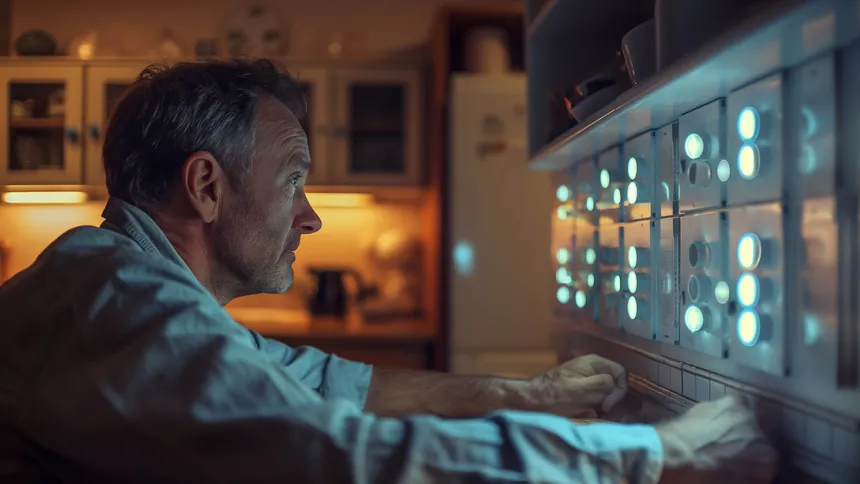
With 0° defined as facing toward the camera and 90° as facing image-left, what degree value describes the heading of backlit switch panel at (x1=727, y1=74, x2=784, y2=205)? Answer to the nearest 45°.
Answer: approximately 45°

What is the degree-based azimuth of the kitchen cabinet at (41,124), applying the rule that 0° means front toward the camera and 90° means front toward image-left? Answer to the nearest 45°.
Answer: approximately 0°

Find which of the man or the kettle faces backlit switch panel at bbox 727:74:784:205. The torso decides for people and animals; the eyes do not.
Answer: the man

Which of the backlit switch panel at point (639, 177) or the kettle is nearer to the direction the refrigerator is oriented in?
the backlit switch panel

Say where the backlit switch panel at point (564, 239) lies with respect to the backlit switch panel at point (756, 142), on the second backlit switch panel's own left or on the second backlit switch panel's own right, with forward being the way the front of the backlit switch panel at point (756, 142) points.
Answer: on the second backlit switch panel's own right

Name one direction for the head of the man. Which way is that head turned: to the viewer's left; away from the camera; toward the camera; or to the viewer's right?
to the viewer's right
